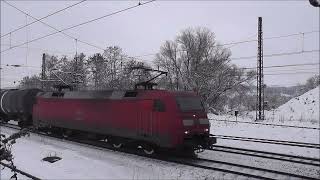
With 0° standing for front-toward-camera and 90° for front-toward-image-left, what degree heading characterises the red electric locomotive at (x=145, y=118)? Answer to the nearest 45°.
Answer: approximately 315°

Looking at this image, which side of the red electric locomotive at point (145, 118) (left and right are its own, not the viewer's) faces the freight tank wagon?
back
